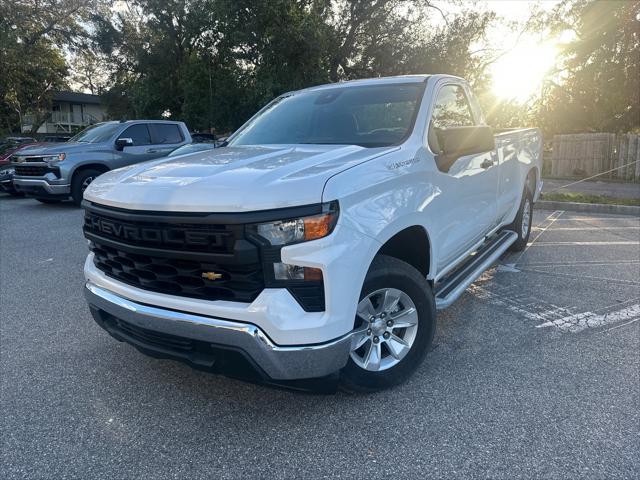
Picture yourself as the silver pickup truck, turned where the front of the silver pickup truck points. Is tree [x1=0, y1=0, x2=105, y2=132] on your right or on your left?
on your right

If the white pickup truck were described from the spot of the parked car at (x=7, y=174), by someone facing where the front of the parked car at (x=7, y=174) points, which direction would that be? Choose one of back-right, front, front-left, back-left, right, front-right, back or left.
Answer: front-left

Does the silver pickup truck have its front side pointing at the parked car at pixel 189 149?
no

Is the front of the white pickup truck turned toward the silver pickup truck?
no

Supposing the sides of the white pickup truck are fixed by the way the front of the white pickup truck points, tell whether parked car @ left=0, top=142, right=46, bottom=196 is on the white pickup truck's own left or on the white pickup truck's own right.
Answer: on the white pickup truck's own right

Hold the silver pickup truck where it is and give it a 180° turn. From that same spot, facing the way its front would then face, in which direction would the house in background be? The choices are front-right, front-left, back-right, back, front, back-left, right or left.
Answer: front-left

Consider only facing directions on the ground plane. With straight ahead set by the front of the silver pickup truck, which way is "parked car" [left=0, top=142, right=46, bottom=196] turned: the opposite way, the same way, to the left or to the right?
the same way

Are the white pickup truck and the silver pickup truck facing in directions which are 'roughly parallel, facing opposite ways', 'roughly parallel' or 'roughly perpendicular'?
roughly parallel

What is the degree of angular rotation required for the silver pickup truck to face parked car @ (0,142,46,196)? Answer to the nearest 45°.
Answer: approximately 90° to its right

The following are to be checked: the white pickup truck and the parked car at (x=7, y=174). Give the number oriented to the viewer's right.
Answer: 0

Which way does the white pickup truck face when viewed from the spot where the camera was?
facing the viewer and to the left of the viewer

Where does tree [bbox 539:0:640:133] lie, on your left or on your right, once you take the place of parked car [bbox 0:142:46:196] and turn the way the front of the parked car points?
on your left
